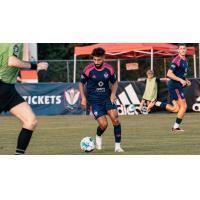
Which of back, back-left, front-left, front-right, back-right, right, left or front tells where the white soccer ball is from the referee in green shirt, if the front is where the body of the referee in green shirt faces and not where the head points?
front-left

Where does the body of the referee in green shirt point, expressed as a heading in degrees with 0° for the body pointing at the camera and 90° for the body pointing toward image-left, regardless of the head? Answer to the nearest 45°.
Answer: approximately 270°

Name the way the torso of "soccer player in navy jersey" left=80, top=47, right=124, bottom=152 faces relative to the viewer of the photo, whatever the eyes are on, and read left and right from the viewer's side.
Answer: facing the viewer

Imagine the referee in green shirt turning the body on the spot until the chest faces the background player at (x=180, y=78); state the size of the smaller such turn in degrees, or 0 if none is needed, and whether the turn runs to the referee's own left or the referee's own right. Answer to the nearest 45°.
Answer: approximately 45° to the referee's own left

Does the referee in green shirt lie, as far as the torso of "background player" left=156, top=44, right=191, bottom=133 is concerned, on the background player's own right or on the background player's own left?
on the background player's own right

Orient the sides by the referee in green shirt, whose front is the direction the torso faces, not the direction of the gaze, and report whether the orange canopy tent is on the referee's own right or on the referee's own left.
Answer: on the referee's own left
